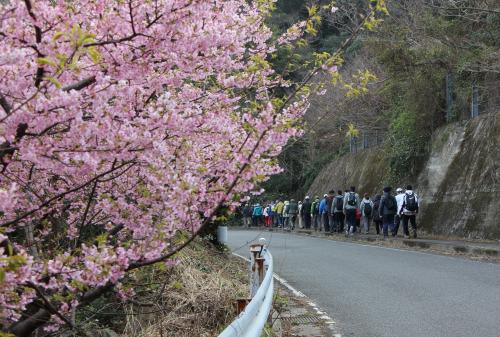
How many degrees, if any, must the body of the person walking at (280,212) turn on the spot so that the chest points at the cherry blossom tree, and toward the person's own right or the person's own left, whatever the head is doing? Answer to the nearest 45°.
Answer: approximately 135° to the person's own left

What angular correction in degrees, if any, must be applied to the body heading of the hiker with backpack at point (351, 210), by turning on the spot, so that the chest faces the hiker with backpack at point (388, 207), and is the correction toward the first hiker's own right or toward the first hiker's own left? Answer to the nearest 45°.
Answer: approximately 135° to the first hiker's own right

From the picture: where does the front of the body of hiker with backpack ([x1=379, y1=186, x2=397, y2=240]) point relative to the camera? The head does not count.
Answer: away from the camera

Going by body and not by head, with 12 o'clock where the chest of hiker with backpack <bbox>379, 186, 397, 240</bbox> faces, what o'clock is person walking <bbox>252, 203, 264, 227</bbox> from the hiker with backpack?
The person walking is roughly at 11 o'clock from the hiker with backpack.

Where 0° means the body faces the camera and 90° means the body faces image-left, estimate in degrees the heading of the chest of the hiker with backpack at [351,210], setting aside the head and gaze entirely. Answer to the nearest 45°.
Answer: approximately 180°

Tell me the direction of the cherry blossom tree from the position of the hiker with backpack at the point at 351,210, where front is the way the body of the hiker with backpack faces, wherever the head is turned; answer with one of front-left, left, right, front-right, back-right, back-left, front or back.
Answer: back

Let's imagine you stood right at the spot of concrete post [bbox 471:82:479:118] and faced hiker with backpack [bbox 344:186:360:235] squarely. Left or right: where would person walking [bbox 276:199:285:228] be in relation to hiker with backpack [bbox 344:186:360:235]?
right

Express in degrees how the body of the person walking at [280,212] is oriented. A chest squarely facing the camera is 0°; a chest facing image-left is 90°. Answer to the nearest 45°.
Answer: approximately 135°

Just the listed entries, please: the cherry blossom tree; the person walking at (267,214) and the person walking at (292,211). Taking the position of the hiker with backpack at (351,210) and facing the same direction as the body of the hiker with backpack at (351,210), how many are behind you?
1

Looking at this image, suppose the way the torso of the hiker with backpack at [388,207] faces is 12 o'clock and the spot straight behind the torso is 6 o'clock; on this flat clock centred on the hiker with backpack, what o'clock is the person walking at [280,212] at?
The person walking is roughly at 11 o'clock from the hiker with backpack.

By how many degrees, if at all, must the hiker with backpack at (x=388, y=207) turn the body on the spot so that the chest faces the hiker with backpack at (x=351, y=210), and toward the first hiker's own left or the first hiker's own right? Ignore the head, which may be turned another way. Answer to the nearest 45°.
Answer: approximately 45° to the first hiker's own left
